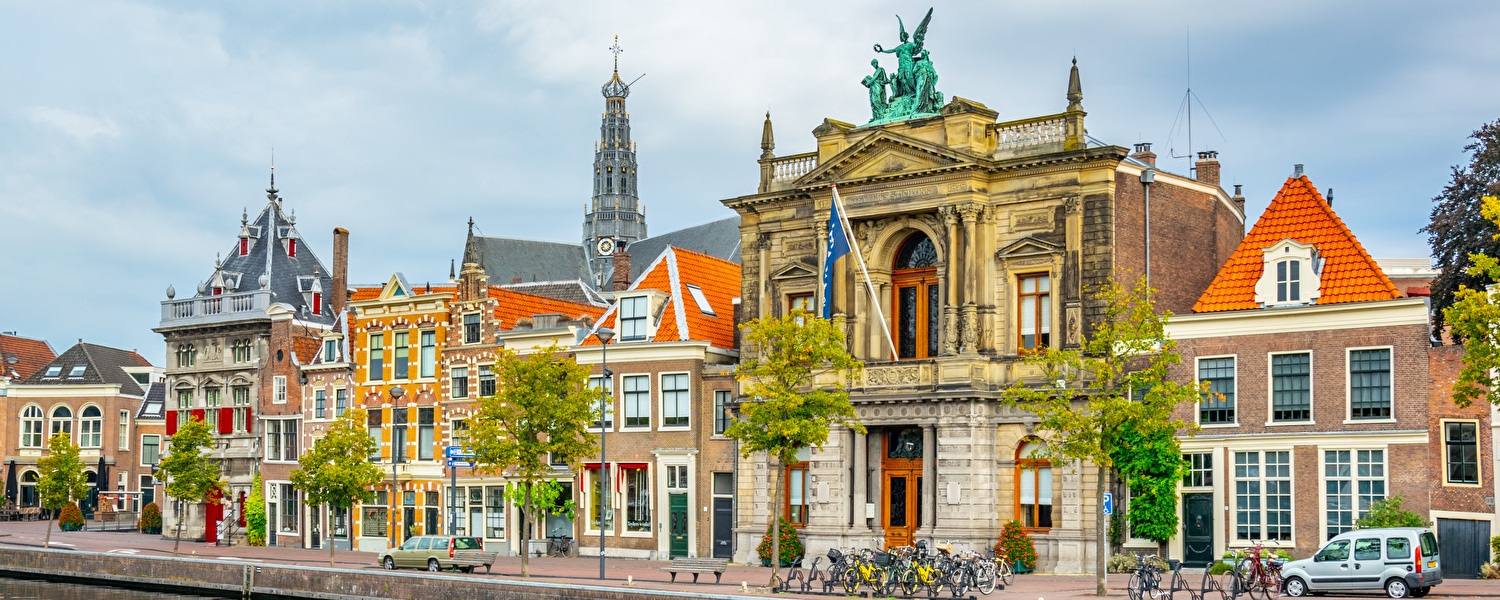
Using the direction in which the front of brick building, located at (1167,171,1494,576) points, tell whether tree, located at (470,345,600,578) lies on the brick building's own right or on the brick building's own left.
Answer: on the brick building's own right

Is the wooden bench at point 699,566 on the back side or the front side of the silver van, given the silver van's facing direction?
on the front side

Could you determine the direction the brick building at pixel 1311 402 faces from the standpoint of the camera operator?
facing the viewer

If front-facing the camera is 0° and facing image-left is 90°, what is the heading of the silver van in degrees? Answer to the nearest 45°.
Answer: approximately 135°

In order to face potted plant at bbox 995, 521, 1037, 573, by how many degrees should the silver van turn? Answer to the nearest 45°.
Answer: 0° — it already faces it

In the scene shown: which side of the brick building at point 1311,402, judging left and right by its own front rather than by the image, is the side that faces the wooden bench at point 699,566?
right

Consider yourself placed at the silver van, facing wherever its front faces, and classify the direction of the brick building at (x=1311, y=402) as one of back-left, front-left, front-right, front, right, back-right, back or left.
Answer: front-right

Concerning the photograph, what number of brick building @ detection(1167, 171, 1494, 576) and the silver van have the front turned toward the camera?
1
